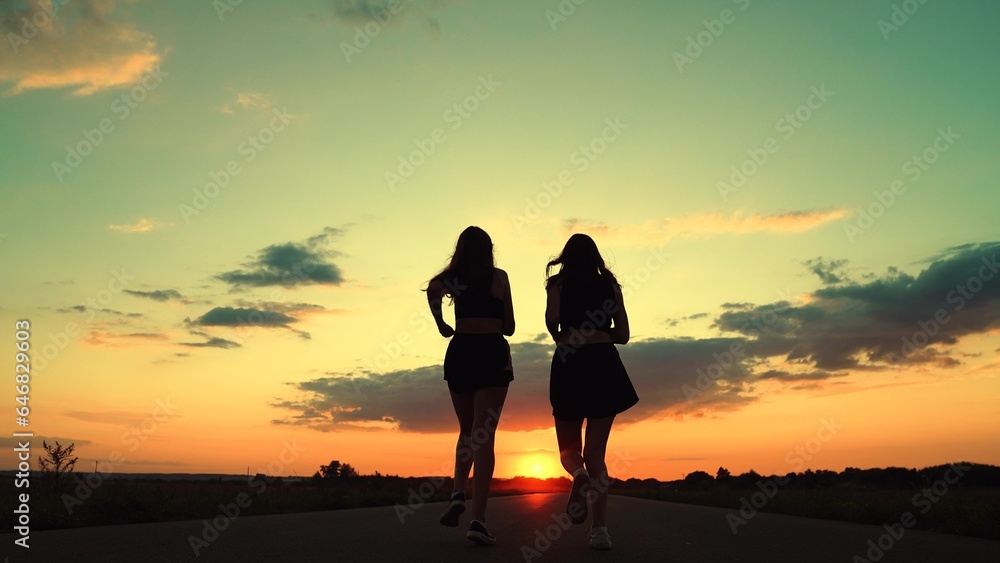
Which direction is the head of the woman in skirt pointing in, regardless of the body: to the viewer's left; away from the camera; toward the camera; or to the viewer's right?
away from the camera

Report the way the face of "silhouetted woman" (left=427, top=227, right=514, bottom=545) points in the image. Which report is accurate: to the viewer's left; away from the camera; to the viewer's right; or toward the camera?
away from the camera

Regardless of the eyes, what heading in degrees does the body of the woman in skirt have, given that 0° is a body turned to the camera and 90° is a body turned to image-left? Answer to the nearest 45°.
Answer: approximately 180°

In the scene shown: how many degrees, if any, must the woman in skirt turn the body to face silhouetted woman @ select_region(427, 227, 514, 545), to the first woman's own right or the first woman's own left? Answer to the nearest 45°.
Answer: approximately 90° to the first woman's own left
